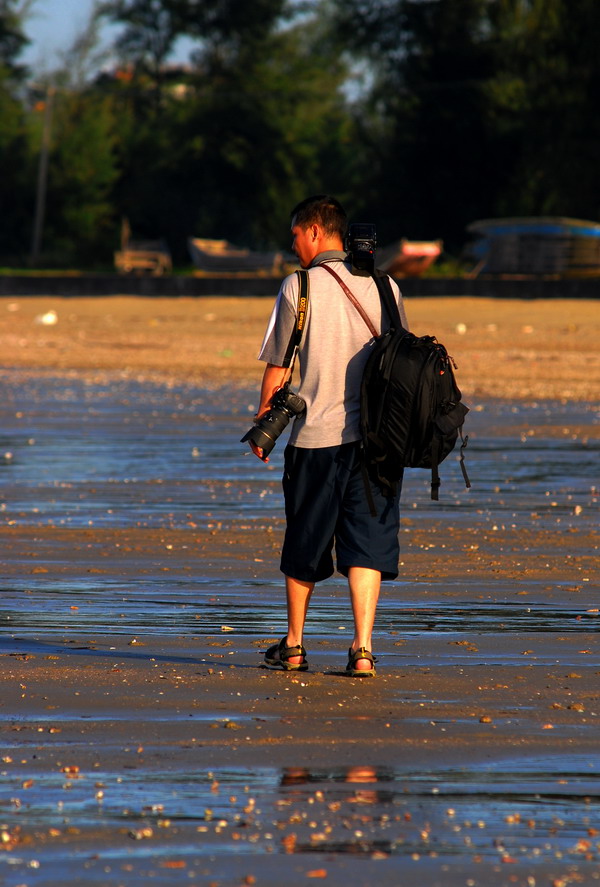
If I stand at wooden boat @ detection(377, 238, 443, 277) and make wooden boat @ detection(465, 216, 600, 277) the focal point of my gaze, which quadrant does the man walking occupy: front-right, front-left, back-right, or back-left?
back-right

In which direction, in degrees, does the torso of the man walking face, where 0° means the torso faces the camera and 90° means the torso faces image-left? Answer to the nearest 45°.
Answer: approximately 135°

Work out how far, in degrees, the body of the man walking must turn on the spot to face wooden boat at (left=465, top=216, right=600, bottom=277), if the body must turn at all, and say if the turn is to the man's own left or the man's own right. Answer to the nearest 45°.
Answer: approximately 45° to the man's own right

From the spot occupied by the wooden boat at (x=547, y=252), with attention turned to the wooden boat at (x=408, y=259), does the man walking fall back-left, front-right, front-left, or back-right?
front-left

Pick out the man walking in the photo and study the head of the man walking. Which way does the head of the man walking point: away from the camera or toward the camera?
away from the camera

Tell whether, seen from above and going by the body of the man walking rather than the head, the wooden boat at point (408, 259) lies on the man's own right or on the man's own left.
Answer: on the man's own right
